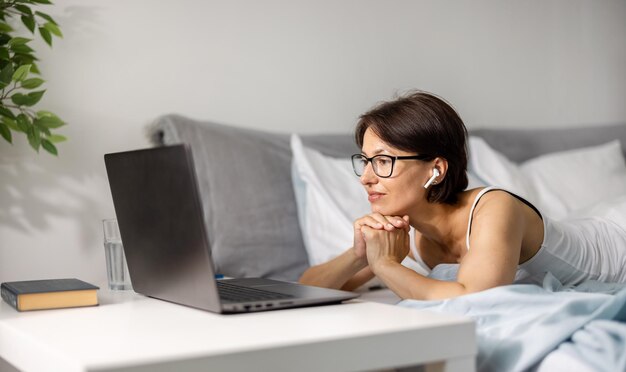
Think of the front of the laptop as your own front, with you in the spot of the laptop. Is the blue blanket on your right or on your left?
on your right

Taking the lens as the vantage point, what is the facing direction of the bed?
facing the viewer

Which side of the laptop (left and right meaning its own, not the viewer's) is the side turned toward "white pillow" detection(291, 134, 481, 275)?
front

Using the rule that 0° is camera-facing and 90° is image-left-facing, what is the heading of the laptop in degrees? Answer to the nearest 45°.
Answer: approximately 225°

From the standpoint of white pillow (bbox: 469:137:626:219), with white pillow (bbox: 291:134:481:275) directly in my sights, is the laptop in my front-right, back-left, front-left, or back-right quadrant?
front-left

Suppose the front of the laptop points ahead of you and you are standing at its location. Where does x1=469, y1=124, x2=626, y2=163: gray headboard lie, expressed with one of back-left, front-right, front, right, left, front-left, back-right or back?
front

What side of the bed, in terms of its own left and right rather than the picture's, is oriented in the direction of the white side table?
front

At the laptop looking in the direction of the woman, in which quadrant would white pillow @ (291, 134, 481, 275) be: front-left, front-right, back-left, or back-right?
front-left

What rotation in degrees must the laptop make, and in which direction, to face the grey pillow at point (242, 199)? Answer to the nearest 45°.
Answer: approximately 45° to its left
